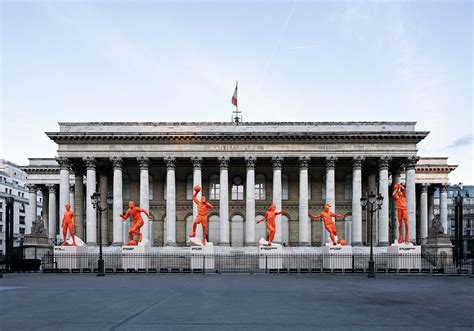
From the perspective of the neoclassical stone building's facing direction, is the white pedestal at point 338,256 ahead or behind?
ahead

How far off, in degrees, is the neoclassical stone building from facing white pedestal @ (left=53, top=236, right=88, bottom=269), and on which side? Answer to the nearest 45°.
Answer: approximately 45° to its right

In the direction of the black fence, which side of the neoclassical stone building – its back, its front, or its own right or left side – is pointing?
front

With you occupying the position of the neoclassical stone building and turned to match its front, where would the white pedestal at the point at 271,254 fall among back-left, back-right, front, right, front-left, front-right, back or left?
front

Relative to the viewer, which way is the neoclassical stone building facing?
toward the camera
